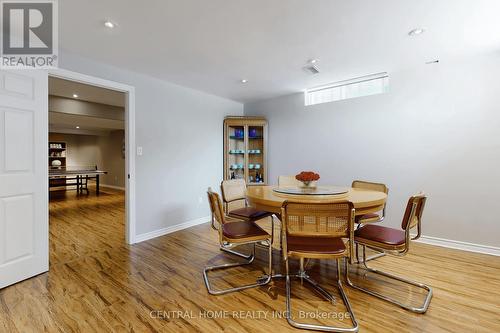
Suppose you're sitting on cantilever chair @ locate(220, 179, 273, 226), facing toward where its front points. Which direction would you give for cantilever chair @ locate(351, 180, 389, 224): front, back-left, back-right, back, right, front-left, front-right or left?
front-left

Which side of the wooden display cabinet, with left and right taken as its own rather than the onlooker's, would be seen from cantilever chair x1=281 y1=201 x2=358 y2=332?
front

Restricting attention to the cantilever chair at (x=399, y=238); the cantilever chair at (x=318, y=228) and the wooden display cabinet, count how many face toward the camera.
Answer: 1

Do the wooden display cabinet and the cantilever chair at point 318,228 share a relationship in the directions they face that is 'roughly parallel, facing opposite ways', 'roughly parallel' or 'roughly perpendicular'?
roughly parallel, facing opposite ways

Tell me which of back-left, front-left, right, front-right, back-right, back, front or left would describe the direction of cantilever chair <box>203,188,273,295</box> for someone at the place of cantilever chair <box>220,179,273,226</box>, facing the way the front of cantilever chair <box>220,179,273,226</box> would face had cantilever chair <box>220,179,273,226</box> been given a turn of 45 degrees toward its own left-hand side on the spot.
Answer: right

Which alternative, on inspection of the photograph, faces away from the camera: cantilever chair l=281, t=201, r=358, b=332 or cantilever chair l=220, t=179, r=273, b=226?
cantilever chair l=281, t=201, r=358, b=332

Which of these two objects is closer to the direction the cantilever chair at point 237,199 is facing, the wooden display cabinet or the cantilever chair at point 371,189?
the cantilever chair

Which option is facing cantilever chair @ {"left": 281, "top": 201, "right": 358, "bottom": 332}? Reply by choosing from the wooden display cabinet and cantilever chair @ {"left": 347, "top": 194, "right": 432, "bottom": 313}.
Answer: the wooden display cabinet

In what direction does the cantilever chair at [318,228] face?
away from the camera

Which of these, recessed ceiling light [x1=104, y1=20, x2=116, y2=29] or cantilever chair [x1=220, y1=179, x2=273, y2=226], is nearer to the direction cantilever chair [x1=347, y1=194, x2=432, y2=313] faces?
the cantilever chair

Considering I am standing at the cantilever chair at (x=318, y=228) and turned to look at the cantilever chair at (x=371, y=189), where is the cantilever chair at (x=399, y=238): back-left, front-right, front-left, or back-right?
front-right

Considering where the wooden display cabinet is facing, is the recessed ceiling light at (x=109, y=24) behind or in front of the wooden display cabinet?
in front

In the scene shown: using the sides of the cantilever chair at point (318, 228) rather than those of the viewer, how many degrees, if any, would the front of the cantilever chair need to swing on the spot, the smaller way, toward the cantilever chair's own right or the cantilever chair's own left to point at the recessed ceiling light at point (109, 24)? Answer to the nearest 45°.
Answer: approximately 90° to the cantilever chair's own left

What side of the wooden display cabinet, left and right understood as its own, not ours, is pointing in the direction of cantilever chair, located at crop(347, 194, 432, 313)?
front

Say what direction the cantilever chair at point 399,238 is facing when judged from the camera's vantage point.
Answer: facing away from the viewer and to the left of the viewer

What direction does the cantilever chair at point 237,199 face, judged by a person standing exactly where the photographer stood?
facing the viewer and to the right of the viewer

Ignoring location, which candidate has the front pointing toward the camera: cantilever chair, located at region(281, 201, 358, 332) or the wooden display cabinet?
the wooden display cabinet

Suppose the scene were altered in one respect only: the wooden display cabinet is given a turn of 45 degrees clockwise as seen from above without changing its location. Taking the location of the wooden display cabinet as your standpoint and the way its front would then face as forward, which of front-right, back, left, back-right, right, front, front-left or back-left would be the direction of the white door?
front

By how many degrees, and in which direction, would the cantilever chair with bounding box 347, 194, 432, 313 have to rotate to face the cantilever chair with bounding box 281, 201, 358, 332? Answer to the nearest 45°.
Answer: approximately 90° to its left

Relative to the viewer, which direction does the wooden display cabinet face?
toward the camera

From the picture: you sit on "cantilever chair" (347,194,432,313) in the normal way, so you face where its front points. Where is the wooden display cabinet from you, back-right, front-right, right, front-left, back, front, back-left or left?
front
